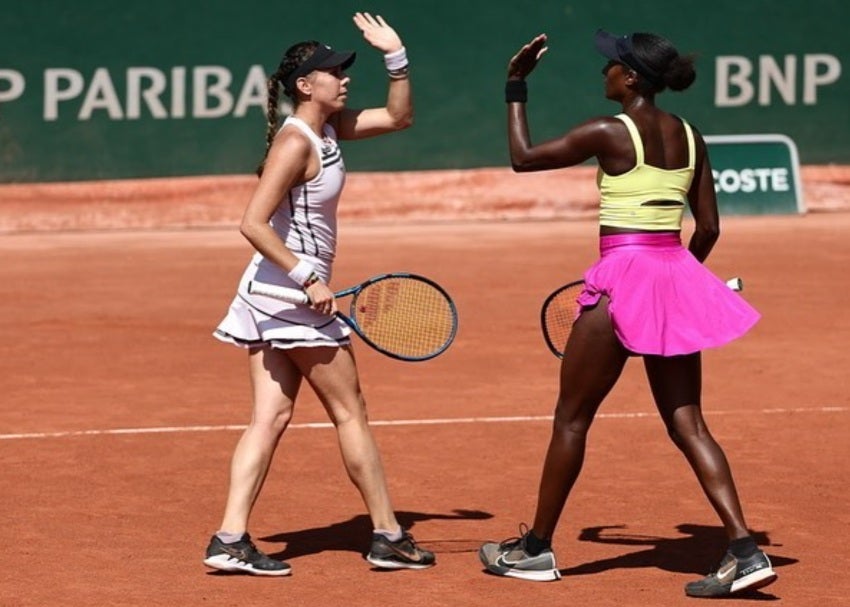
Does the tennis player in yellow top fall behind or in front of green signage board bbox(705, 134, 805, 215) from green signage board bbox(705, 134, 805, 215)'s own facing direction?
in front

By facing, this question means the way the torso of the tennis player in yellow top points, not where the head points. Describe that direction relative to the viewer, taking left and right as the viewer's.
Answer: facing away from the viewer and to the left of the viewer

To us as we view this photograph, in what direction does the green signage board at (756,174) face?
facing the viewer

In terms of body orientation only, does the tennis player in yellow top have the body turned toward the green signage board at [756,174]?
no

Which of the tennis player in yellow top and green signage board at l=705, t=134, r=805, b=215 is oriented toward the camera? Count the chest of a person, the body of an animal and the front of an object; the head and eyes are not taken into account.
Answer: the green signage board

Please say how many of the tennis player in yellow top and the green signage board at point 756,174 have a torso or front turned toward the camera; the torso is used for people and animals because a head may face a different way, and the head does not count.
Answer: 1
